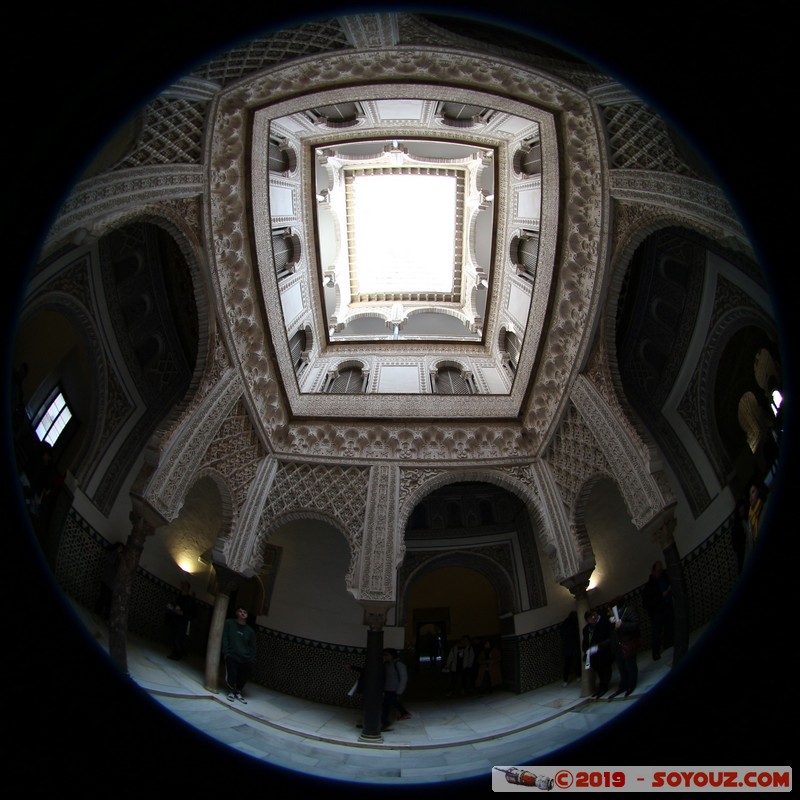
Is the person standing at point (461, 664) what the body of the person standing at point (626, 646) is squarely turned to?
no

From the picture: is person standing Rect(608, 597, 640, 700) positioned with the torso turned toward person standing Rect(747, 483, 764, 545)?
no

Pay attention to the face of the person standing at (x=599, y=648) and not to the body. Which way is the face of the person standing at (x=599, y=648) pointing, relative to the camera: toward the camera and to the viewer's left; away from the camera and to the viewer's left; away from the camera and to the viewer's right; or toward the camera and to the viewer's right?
toward the camera and to the viewer's right

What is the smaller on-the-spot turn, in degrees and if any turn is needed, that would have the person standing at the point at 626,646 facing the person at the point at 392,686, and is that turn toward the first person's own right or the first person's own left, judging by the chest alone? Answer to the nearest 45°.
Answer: approximately 90° to the first person's own right

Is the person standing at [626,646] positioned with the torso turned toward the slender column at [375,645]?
no

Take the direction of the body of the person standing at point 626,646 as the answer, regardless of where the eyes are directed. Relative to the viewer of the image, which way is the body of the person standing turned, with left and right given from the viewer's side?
facing the viewer and to the left of the viewer

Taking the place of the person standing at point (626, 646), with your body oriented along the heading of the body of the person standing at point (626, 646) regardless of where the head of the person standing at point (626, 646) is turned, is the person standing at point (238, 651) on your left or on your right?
on your right
